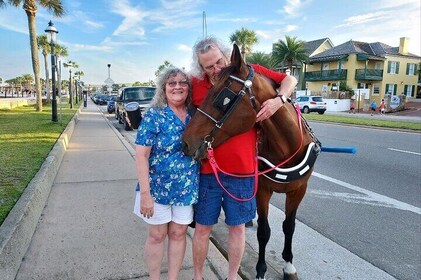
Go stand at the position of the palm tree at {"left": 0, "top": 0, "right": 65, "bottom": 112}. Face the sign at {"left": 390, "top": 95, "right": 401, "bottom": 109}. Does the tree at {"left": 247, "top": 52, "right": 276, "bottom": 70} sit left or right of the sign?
left

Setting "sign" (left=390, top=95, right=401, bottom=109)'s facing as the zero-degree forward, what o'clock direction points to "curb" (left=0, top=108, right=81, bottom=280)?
The curb is roughly at 12 o'clock from the sign.

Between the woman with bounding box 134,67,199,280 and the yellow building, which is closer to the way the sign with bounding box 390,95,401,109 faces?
the woman

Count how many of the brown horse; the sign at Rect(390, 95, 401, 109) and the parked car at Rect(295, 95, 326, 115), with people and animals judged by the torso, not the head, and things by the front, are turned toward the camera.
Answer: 2

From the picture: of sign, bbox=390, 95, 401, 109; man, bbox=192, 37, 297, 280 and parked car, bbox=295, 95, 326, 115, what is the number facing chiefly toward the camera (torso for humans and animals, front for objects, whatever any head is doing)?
2

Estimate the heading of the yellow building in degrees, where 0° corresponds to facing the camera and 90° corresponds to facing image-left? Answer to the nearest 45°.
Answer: approximately 45°

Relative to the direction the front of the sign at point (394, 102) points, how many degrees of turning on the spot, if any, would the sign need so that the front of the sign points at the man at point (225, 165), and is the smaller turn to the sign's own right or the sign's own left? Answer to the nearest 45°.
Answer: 0° — it already faces them

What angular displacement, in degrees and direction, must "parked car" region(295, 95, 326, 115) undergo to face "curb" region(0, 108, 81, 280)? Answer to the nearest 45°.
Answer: approximately 135° to its left

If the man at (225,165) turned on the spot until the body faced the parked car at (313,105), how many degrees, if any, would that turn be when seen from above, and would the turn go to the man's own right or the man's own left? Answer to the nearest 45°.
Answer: approximately 180°
